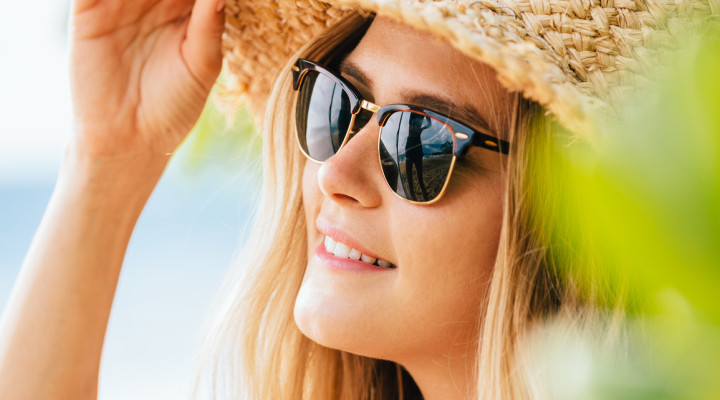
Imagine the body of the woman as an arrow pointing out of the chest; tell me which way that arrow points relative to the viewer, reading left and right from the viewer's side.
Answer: facing the viewer and to the left of the viewer

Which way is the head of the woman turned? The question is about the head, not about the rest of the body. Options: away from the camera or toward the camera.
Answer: toward the camera
